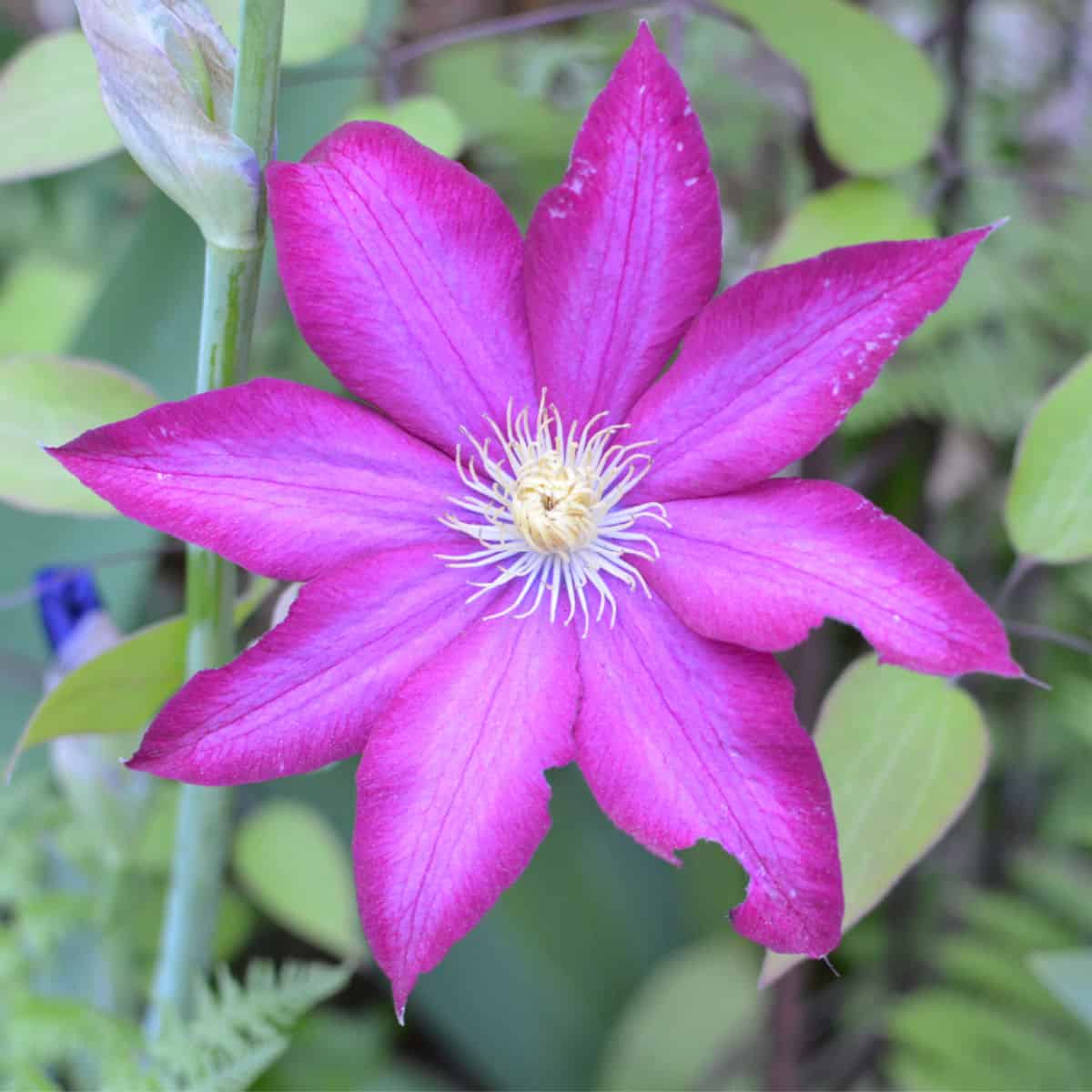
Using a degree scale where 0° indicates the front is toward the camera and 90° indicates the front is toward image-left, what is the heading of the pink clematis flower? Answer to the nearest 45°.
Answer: approximately 0°
